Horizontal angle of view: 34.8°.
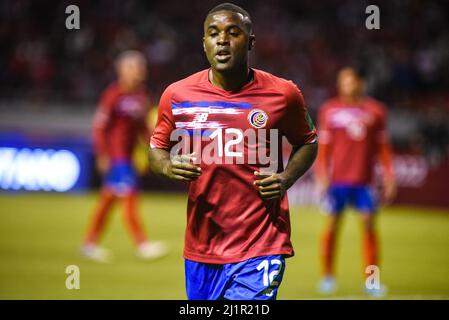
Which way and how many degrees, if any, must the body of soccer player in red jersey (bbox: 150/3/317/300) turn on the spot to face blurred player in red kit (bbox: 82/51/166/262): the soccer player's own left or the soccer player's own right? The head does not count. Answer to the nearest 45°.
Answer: approximately 180°

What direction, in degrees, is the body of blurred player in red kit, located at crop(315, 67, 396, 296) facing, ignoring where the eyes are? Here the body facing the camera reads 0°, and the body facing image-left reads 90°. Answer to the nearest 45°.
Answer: approximately 0°

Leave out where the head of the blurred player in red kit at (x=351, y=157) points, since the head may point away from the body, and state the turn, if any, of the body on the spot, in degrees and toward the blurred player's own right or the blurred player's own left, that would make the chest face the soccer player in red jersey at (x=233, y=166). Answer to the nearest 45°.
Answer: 0° — they already face them

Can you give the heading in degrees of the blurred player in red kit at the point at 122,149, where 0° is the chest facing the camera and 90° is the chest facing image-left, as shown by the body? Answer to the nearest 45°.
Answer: approximately 315°

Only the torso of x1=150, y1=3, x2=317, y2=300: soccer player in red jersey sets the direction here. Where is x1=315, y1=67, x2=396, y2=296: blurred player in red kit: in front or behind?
behind

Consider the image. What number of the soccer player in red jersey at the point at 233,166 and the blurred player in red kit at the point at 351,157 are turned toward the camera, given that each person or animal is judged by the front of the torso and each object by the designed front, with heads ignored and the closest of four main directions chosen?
2
